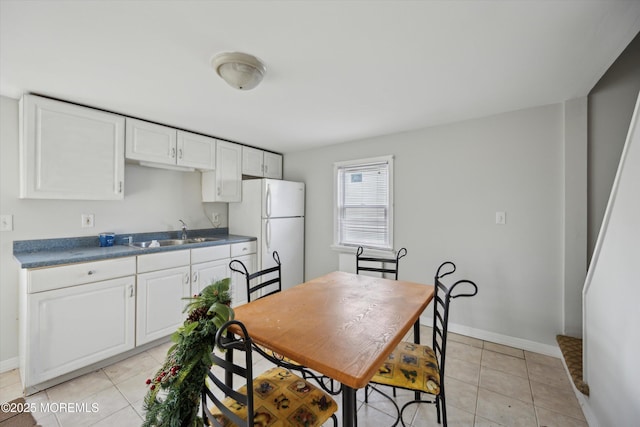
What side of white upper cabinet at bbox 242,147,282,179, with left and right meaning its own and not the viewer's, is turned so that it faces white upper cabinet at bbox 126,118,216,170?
right

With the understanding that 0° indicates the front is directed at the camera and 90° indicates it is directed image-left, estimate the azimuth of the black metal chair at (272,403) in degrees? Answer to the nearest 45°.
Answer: approximately 225°

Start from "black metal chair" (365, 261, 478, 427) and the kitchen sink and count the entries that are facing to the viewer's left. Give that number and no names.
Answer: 1

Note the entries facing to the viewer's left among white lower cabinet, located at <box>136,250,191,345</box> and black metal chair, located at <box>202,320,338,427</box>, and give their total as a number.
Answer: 0

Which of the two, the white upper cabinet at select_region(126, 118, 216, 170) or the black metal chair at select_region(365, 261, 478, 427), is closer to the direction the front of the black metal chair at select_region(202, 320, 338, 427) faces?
the black metal chair

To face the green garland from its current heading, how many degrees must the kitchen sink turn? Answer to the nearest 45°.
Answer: approximately 45° to its right

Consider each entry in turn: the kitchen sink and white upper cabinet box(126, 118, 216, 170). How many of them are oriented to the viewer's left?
0

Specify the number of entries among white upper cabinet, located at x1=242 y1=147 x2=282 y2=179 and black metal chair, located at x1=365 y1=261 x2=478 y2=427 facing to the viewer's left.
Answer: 1

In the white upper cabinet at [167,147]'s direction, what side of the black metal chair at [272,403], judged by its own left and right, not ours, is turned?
left

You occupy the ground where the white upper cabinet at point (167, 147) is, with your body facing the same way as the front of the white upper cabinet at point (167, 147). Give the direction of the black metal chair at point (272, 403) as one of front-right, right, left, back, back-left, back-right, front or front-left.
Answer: front-right

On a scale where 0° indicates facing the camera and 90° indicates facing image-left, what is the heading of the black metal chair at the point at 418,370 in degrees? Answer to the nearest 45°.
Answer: approximately 90°

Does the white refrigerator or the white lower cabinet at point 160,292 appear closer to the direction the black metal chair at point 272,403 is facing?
the white refrigerator

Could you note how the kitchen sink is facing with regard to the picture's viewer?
facing the viewer and to the right of the viewer

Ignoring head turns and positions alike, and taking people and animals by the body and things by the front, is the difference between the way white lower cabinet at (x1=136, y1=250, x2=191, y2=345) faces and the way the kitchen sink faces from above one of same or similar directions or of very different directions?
same or similar directions
